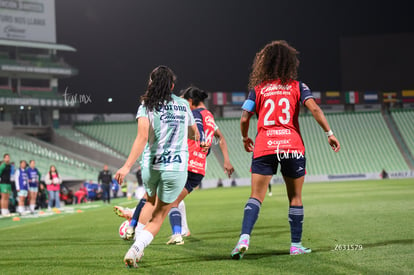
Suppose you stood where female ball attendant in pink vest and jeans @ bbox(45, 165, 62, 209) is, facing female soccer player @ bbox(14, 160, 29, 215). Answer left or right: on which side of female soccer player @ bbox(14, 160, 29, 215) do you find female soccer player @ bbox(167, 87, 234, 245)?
left

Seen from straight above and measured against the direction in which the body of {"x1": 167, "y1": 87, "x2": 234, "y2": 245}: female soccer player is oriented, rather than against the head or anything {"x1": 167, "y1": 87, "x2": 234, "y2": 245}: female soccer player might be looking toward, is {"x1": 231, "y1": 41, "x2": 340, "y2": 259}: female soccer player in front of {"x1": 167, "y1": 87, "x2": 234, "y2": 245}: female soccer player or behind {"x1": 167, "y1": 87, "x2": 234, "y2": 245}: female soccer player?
behind

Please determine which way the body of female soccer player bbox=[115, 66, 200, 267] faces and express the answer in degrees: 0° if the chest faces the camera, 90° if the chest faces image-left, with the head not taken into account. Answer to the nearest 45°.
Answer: approximately 180°

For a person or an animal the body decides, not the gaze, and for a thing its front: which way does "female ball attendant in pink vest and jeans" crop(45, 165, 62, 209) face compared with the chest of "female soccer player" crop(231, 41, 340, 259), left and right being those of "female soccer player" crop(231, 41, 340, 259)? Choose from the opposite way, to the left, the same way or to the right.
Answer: the opposite way

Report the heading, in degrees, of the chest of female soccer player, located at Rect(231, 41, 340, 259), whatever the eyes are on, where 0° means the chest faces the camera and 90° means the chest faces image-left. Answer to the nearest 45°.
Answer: approximately 180°

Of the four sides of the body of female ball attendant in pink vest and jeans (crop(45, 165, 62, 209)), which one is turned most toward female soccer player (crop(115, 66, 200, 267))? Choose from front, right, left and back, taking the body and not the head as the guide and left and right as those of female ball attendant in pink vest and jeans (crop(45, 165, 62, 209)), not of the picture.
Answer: front

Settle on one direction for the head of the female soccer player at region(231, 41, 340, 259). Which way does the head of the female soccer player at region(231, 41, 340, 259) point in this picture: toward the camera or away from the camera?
away from the camera

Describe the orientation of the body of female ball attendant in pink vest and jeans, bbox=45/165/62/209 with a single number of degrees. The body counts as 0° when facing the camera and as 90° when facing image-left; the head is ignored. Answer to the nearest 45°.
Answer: approximately 0°

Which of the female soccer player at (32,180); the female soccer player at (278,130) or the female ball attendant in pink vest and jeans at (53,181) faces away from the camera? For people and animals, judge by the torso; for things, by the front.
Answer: the female soccer player at (278,130)

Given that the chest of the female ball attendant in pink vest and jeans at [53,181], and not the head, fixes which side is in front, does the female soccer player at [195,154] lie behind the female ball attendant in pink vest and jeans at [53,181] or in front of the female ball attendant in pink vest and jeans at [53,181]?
in front

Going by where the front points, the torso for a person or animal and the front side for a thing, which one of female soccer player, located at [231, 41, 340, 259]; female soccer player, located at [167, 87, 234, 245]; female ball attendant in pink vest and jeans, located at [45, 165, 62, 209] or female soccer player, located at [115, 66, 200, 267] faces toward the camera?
female ball attendant in pink vest and jeans, located at [45, 165, 62, 209]
